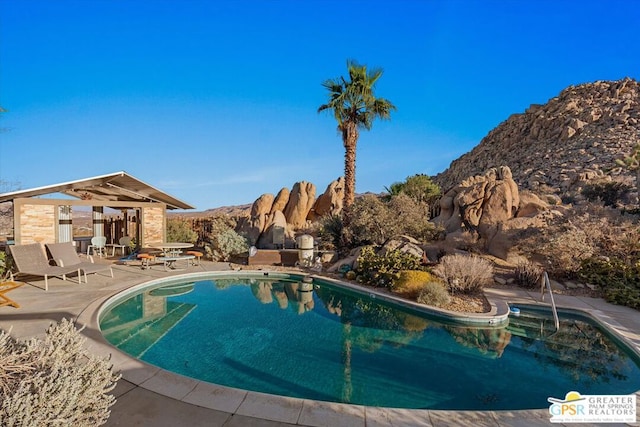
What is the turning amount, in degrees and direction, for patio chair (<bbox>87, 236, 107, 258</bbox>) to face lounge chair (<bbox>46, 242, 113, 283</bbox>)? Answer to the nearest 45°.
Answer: approximately 45° to its left

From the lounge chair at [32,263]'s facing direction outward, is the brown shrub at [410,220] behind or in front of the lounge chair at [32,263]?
in front

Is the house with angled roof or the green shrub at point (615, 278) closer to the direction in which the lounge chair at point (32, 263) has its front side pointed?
the green shrub

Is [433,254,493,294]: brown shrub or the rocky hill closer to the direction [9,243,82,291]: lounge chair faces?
the brown shrub

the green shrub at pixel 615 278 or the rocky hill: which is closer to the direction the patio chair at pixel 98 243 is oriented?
the green shrub

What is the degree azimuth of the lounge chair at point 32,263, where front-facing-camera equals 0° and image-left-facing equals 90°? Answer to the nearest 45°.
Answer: approximately 315°
